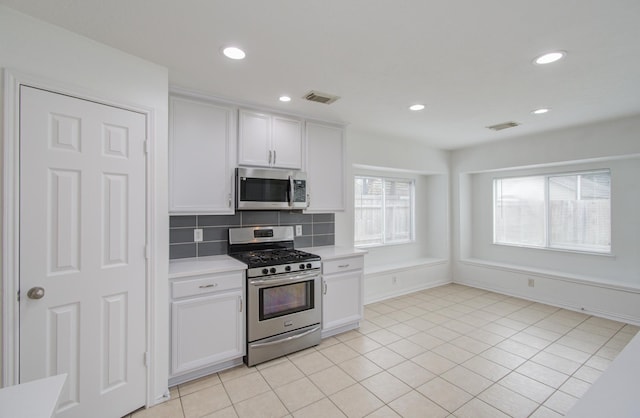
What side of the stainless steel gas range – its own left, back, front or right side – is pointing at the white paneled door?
right

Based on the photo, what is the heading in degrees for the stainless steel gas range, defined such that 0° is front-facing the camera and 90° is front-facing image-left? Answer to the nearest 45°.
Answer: approximately 315°

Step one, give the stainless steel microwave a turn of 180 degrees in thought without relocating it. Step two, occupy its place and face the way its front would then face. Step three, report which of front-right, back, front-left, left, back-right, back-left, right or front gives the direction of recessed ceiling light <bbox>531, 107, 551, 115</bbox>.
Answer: back-right

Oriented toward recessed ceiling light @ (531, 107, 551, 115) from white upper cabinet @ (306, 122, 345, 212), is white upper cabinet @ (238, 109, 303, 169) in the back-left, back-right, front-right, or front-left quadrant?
back-right

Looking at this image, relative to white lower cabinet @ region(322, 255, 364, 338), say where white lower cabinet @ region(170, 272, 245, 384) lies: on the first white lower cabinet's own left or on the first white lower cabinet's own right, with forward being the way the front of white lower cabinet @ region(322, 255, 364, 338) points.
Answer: on the first white lower cabinet's own right

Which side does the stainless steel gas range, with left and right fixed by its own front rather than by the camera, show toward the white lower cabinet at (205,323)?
right

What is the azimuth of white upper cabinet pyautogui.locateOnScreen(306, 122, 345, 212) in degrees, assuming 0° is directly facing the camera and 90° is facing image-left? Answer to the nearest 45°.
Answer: approximately 315°

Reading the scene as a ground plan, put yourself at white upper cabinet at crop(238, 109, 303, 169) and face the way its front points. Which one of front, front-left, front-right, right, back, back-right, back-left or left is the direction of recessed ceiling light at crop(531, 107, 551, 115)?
front-left

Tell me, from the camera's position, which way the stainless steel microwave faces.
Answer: facing the viewer and to the right of the viewer

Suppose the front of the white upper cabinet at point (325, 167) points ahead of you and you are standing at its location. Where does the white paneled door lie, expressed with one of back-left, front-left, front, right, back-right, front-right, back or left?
right

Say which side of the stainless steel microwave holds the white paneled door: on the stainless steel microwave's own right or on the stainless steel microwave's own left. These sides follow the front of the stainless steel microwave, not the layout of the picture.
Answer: on the stainless steel microwave's own right
